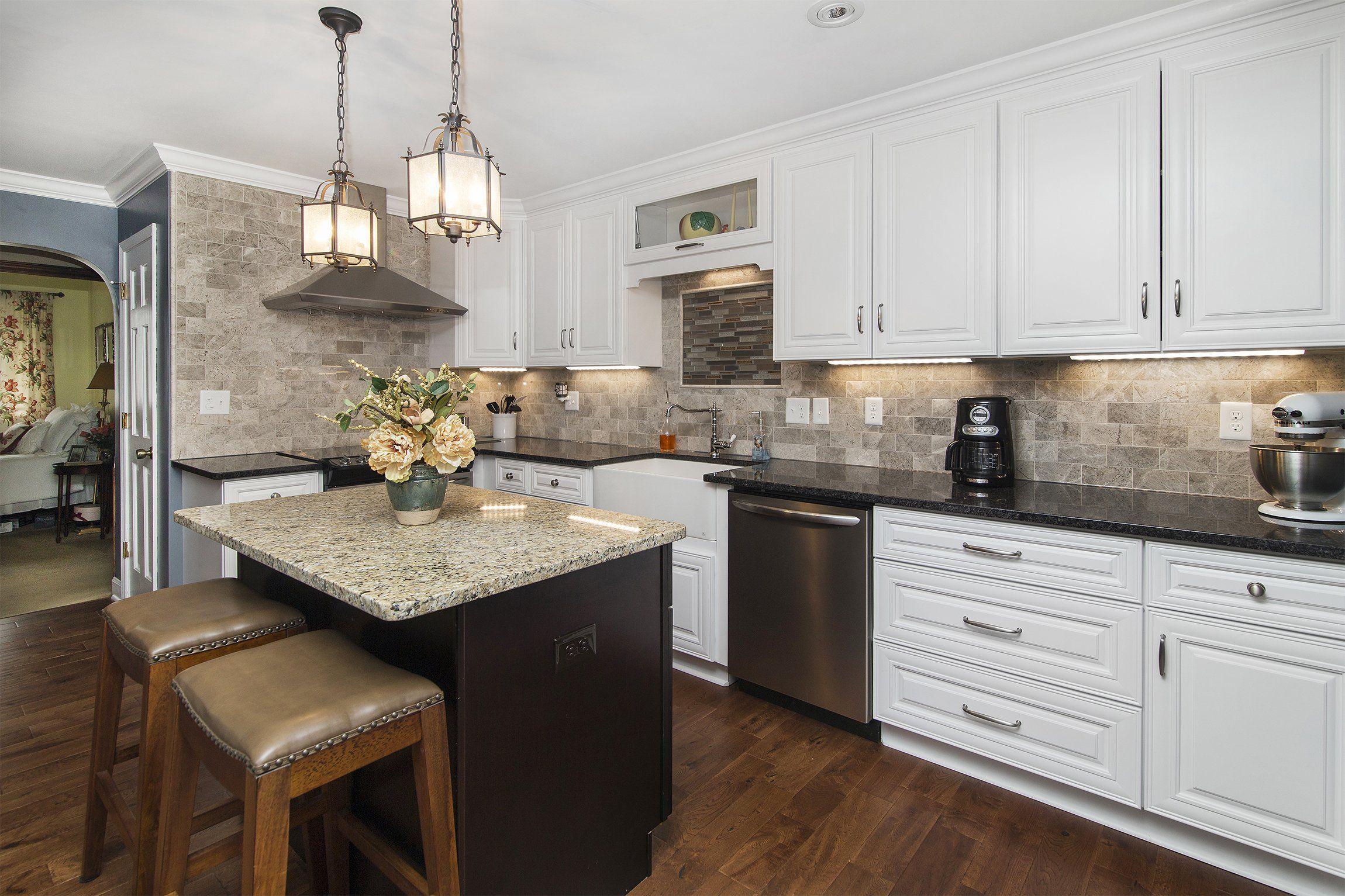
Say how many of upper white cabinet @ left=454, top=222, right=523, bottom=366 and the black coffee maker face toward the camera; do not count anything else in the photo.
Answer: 2

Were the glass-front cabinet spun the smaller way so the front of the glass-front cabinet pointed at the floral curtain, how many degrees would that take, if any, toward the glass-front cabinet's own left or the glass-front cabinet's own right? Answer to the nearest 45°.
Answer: approximately 90° to the glass-front cabinet's own right

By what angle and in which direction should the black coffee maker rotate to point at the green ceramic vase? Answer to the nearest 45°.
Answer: approximately 45° to its right

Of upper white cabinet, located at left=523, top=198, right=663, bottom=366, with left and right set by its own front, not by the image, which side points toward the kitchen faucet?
left

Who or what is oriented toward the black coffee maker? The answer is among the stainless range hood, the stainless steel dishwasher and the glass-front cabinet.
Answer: the stainless range hood

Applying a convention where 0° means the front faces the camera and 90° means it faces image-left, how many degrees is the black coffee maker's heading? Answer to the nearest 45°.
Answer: approximately 0°

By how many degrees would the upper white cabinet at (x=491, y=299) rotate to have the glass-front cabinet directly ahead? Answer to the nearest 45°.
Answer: approximately 45° to its left

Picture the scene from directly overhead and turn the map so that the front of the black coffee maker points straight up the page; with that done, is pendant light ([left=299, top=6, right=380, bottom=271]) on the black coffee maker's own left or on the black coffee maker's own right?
on the black coffee maker's own right
